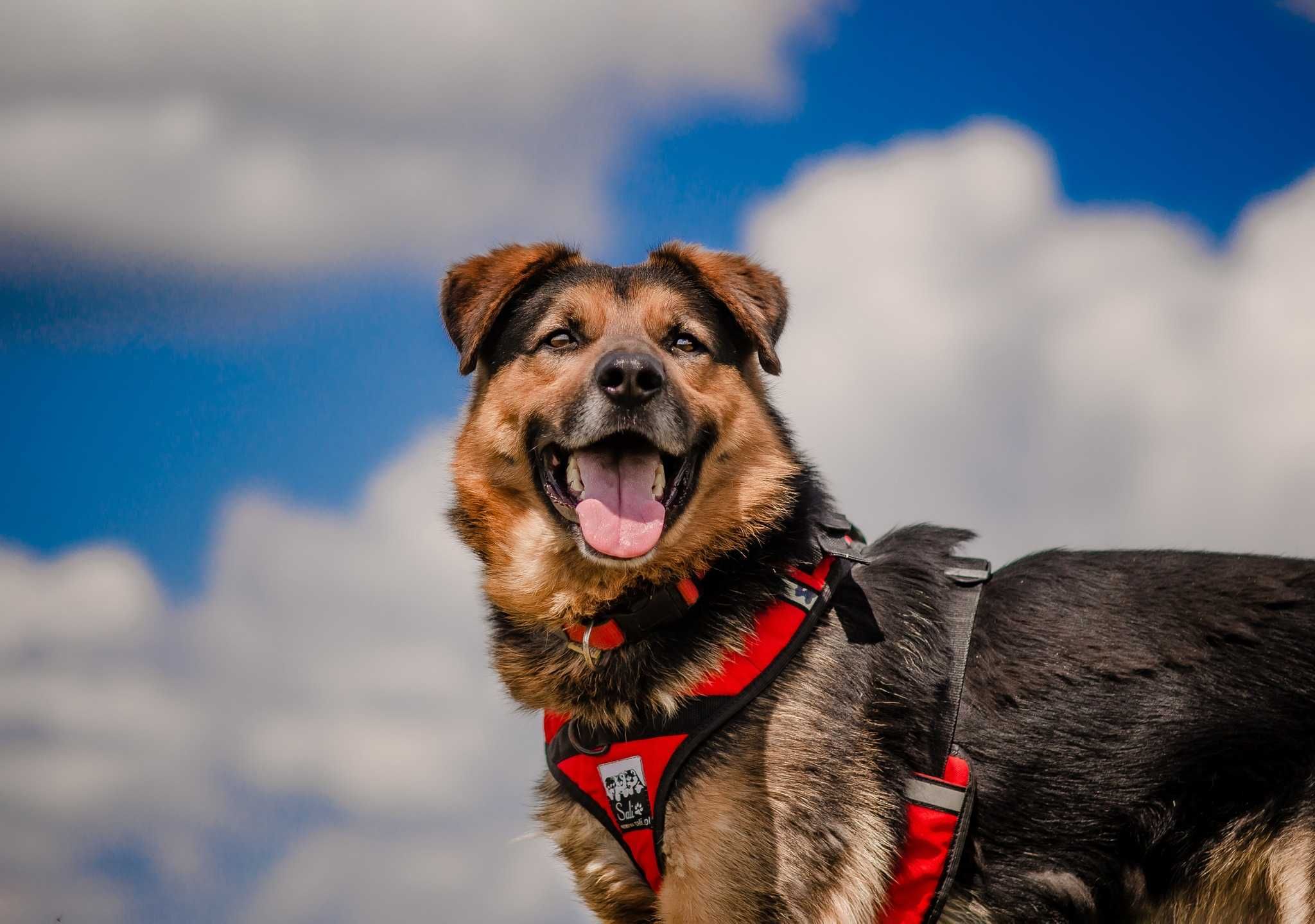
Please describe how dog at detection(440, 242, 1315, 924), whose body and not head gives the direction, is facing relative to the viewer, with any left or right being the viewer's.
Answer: facing the viewer and to the left of the viewer
